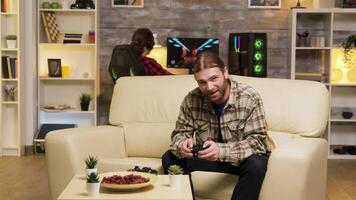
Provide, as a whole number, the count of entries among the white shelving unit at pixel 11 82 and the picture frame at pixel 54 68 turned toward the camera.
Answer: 2

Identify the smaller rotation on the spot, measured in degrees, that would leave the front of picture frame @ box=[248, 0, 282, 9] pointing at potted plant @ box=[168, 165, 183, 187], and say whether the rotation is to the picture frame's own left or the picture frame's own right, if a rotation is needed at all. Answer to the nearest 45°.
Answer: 0° — it already faces it

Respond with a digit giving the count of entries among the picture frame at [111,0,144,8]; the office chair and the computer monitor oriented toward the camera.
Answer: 2

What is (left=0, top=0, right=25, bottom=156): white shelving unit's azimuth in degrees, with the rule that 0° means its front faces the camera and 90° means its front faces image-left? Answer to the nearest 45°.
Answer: approximately 0°

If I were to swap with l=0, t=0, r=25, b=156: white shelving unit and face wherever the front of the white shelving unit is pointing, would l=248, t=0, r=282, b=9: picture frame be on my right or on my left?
on my left

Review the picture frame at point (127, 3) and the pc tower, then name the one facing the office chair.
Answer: the picture frame
